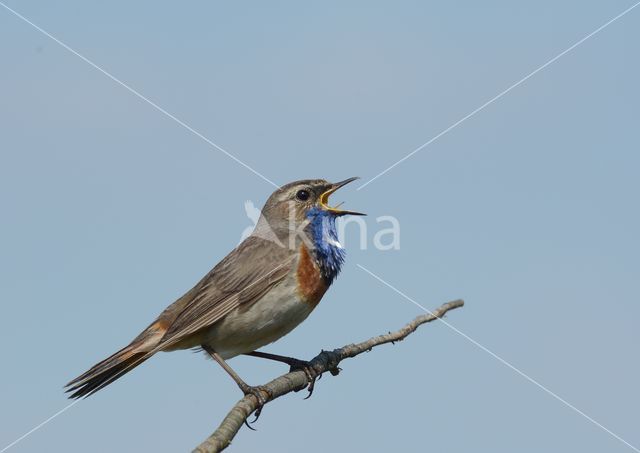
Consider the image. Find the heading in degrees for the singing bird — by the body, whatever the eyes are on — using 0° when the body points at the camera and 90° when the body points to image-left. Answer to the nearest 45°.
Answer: approximately 270°
